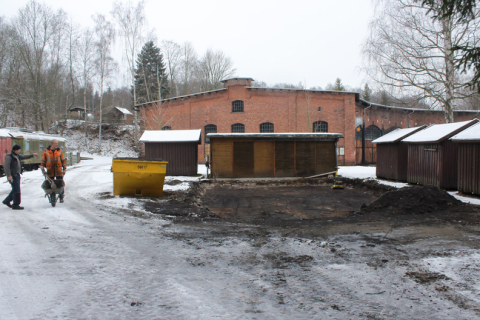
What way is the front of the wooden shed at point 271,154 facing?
toward the camera

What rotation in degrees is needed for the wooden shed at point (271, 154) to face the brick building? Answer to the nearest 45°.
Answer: approximately 180°

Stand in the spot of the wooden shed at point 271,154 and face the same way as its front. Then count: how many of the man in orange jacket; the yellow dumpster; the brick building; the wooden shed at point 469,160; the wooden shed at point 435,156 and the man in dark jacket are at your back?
1

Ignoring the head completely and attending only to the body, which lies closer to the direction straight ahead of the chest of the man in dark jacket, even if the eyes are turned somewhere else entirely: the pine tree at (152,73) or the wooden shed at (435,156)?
the wooden shed

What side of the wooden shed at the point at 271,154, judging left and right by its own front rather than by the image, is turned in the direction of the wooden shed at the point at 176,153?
right

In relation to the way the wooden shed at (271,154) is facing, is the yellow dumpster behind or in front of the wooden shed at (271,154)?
in front

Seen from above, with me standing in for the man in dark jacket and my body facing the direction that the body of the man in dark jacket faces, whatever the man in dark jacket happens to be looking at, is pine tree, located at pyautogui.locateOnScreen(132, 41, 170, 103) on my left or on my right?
on my left

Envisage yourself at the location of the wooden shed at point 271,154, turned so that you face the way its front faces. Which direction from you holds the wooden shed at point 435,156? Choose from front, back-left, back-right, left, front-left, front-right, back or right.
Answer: front-left

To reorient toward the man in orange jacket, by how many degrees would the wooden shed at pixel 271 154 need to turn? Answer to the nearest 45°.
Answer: approximately 45° to its right

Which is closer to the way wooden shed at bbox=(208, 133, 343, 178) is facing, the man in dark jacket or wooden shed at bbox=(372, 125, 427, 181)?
the man in dark jacket
